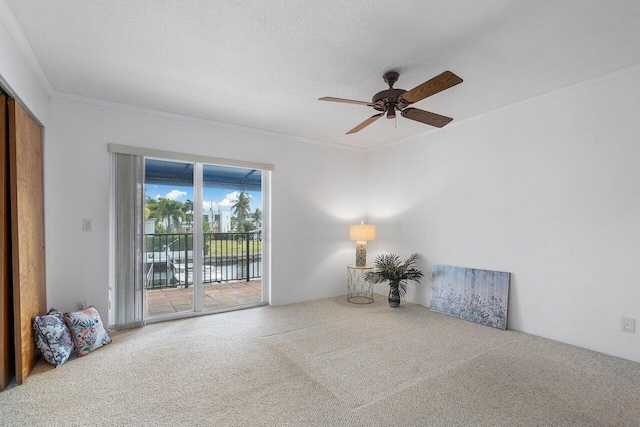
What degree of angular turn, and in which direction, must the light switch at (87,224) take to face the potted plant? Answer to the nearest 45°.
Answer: approximately 90° to its left

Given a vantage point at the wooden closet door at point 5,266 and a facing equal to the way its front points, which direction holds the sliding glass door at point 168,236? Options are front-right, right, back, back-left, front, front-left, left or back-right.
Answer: front-left

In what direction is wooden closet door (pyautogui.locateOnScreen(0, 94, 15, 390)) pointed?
to the viewer's right

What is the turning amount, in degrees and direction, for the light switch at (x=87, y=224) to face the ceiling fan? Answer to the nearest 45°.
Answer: approximately 45° to its left

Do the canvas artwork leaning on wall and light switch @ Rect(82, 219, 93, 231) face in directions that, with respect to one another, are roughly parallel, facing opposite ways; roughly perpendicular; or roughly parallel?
roughly perpendicular

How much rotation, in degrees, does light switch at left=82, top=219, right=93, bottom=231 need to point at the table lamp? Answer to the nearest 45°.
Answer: approximately 90° to its left

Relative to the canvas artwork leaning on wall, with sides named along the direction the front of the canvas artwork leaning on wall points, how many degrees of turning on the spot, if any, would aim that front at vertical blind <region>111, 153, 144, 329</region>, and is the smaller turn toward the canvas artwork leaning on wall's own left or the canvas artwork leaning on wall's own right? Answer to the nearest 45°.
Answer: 0° — it already faces it

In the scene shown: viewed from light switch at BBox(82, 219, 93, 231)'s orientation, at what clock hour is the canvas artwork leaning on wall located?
The canvas artwork leaning on wall is roughly at 10 o'clock from the light switch.

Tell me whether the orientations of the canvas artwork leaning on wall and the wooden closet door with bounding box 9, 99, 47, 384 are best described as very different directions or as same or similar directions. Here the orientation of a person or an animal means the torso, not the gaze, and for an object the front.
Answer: very different directions

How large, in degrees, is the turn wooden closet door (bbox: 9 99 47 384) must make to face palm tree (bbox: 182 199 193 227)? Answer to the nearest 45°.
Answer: approximately 45° to its left

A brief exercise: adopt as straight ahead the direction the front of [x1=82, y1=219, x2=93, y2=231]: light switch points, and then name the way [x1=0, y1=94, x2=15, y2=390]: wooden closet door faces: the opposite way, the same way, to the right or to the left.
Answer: to the left

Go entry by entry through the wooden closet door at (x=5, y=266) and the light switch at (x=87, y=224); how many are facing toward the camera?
1

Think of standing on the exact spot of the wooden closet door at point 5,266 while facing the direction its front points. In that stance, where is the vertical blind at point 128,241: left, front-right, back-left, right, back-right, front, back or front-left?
front-left

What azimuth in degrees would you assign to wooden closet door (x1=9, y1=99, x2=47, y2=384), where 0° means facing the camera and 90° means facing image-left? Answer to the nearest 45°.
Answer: approximately 270°

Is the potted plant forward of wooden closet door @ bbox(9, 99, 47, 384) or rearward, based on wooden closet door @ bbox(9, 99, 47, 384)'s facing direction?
forward
